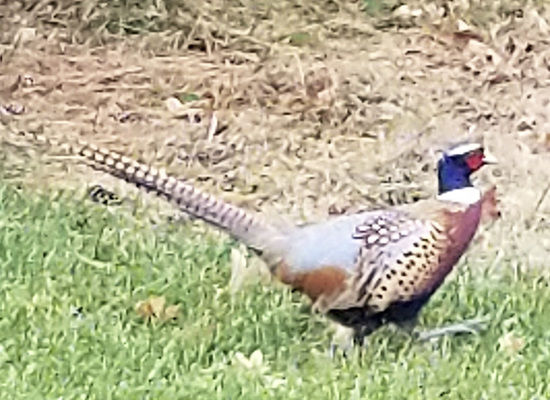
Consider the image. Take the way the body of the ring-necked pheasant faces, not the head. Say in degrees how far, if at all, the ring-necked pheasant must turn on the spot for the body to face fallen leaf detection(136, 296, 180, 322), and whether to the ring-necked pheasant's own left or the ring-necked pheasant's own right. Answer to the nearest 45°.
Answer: approximately 180°

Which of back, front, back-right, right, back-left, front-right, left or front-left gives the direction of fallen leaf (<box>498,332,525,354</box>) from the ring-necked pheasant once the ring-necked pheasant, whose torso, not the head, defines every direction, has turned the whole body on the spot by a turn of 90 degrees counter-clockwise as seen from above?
right

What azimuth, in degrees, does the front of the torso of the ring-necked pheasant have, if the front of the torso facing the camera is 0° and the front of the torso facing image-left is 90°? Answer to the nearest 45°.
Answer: approximately 270°
